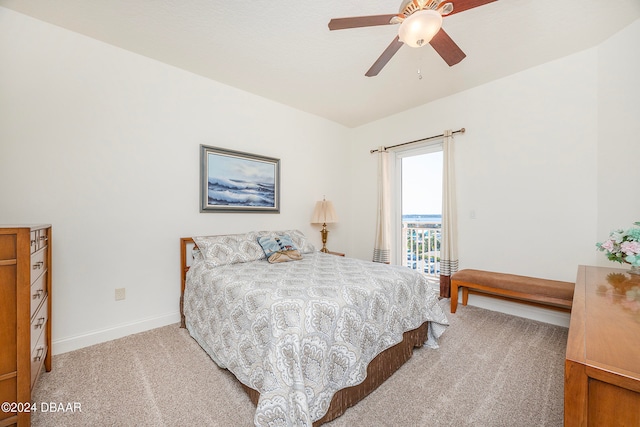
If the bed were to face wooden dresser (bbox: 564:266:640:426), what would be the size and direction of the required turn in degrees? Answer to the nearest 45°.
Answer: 0° — it already faces it

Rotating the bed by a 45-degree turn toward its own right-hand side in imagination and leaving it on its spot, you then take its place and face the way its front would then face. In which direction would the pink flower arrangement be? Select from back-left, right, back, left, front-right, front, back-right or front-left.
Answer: left

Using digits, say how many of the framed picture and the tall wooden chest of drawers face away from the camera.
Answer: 0

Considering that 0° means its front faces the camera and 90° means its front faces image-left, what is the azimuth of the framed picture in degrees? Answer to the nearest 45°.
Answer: approximately 315°

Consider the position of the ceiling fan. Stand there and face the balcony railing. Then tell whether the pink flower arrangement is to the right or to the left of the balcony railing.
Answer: right

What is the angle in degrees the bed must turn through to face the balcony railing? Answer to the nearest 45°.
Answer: approximately 90° to its left

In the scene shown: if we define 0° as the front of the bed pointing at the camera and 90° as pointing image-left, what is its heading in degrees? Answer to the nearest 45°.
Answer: approximately 315°

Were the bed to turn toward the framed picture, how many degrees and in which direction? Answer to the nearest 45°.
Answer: approximately 180°

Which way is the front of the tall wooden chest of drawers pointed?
to the viewer's right

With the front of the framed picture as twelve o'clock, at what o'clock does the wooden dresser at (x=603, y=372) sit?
The wooden dresser is roughly at 1 o'clock from the framed picture.

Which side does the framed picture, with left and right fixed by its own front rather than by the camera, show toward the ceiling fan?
front

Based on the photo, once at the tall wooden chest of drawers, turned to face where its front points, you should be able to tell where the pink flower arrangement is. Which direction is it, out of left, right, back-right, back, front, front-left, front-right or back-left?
front-right
